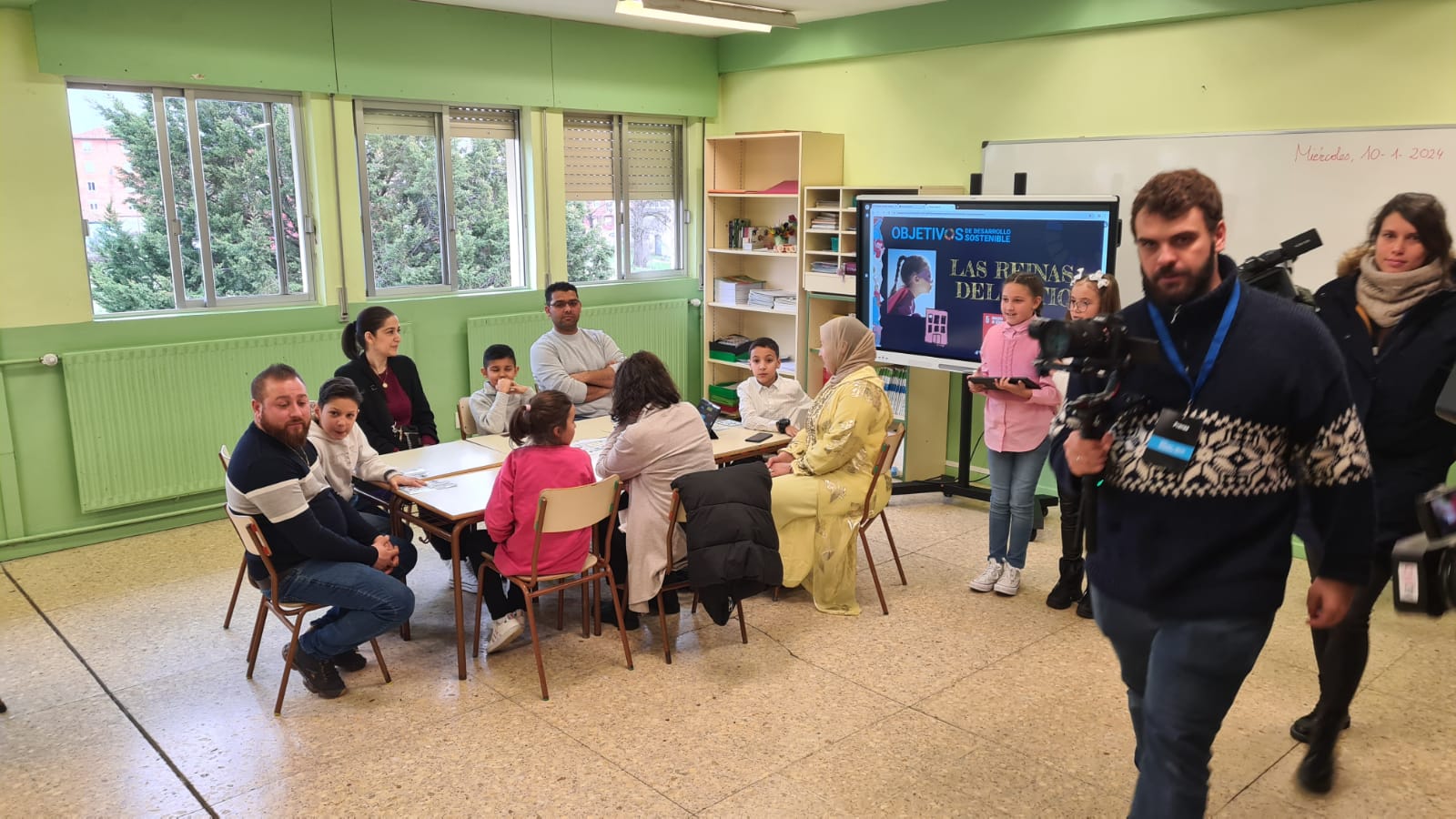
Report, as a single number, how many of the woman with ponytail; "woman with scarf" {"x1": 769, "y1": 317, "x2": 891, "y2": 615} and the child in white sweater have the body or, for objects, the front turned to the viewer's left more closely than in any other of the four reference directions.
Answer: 1

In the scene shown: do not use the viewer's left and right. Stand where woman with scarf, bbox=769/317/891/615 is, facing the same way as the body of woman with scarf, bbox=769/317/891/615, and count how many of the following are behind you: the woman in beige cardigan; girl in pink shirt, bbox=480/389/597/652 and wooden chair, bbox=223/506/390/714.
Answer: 0

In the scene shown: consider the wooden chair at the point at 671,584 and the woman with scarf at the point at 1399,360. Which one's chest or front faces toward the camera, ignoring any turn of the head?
the woman with scarf

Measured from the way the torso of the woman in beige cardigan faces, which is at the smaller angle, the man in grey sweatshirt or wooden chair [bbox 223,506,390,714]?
the man in grey sweatshirt

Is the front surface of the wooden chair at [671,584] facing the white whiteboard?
no

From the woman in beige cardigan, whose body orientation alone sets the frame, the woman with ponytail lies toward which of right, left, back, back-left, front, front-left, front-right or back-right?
front

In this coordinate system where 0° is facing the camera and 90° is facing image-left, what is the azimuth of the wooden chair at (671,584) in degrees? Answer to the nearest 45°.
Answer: approximately 135°

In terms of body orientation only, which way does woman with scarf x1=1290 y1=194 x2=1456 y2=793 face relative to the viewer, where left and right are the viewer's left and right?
facing the viewer

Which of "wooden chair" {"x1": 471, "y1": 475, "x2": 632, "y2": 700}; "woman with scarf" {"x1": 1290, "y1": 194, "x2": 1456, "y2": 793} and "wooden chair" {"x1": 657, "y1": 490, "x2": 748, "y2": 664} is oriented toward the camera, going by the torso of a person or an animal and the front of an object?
the woman with scarf

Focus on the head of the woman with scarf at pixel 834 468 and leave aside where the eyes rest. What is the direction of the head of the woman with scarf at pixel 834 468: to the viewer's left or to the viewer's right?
to the viewer's left

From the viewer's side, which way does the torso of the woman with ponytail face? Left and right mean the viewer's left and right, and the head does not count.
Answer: facing the viewer and to the right of the viewer

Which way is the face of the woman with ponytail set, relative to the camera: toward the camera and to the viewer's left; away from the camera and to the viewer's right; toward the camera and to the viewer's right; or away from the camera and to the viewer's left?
toward the camera and to the viewer's right

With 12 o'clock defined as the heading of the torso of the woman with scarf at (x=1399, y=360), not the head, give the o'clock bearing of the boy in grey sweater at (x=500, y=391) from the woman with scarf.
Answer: The boy in grey sweater is roughly at 3 o'clock from the woman with scarf.

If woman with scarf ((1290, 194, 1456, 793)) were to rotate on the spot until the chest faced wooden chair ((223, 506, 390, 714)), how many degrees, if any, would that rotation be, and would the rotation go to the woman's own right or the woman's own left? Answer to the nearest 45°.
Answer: approximately 45° to the woman's own right

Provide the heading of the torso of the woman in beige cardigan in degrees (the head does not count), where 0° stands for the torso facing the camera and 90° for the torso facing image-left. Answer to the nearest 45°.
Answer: approximately 135°

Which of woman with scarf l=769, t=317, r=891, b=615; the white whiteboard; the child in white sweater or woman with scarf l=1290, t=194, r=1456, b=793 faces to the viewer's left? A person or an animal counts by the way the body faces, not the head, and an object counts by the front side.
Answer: woman with scarf l=769, t=317, r=891, b=615

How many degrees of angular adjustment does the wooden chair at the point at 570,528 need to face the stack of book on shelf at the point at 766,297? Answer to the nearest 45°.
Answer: approximately 90° to its right

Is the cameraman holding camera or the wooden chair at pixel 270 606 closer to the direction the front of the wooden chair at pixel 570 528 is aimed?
the wooden chair

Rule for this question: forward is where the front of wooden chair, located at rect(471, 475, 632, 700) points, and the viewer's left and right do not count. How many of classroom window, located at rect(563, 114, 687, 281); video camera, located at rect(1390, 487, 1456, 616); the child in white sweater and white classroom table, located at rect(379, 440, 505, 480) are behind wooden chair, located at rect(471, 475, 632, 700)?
1

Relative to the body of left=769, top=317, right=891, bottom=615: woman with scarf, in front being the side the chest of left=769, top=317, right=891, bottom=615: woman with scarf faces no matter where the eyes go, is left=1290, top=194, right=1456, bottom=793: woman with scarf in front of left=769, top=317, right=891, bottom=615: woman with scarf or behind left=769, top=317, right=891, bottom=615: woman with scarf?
behind
